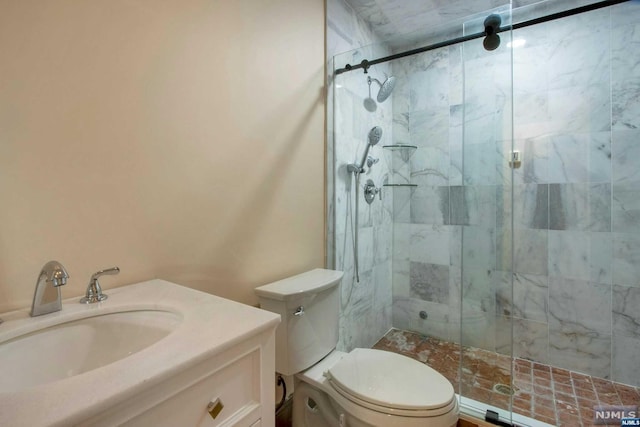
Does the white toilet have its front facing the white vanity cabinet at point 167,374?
no

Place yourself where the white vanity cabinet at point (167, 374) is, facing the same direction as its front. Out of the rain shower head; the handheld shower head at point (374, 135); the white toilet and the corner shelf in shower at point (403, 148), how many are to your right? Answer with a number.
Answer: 0

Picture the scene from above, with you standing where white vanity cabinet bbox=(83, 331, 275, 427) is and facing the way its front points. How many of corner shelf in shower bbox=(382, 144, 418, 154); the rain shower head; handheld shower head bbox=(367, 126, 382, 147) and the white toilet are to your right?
0

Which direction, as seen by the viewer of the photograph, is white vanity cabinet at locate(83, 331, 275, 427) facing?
facing the viewer and to the right of the viewer

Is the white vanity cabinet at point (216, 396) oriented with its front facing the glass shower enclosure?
no

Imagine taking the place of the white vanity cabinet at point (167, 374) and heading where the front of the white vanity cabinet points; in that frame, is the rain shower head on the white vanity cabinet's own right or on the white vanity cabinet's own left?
on the white vanity cabinet's own left

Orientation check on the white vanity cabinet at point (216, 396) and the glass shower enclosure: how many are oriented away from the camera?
0

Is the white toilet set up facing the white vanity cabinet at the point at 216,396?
no

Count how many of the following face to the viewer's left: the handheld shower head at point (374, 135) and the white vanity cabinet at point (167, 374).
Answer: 0

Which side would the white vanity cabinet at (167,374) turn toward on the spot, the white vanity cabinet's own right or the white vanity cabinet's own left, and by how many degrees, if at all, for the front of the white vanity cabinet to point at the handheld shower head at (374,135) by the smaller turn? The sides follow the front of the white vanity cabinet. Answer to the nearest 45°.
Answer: approximately 90° to the white vanity cabinet's own left

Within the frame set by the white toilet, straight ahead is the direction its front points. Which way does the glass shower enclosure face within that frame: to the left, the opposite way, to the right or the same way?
to the right

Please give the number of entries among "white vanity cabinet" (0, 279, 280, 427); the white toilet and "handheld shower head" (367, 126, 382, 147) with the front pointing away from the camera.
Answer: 0

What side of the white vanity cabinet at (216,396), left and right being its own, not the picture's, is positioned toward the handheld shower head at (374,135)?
left

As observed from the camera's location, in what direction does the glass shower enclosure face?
facing the viewer and to the left of the viewer

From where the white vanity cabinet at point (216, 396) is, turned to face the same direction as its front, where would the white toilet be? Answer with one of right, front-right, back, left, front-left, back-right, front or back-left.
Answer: left

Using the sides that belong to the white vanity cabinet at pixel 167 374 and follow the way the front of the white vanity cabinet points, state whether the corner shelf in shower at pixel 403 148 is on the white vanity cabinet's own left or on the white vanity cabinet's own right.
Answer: on the white vanity cabinet's own left
